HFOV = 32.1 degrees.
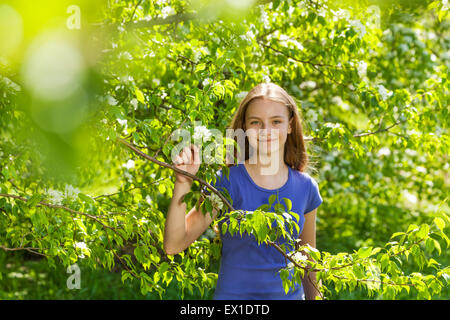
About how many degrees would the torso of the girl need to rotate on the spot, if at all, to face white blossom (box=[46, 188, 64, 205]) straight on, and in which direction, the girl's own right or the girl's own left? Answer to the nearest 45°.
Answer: approximately 90° to the girl's own right

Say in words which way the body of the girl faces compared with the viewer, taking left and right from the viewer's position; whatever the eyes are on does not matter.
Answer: facing the viewer

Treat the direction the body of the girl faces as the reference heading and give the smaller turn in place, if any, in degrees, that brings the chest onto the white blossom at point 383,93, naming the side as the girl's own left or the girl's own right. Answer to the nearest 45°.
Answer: approximately 135° to the girl's own left

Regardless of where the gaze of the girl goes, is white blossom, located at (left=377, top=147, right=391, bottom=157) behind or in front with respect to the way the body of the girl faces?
behind

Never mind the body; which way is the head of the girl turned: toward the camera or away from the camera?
toward the camera
